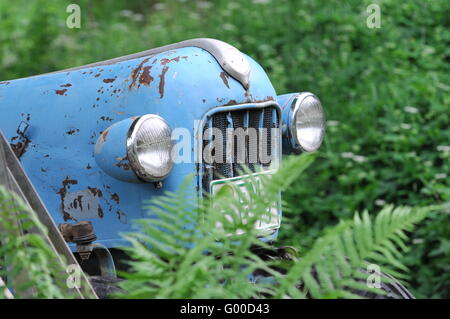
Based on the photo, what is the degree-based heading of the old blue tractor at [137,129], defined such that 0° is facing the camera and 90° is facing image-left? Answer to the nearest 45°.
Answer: approximately 315°

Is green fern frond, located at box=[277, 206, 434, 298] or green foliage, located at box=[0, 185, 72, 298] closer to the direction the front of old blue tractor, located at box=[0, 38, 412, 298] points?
the green fern frond

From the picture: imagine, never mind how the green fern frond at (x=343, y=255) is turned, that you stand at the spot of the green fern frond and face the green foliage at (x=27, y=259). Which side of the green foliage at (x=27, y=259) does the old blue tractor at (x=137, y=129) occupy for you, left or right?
right

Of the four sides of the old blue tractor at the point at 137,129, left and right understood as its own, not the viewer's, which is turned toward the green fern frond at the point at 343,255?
front

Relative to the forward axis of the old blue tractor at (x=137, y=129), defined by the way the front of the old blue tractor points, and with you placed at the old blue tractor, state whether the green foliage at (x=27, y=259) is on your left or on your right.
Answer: on your right

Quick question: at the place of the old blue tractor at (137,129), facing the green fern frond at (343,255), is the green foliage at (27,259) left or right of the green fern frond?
right
